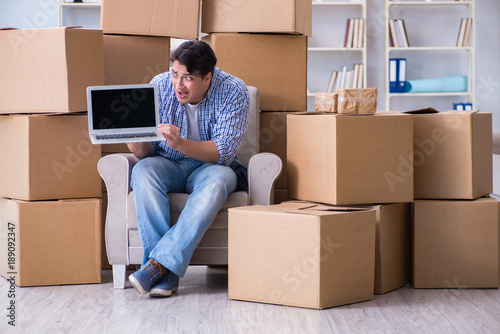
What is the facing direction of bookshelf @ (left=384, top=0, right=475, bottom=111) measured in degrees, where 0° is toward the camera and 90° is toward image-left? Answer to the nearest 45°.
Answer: approximately 0°

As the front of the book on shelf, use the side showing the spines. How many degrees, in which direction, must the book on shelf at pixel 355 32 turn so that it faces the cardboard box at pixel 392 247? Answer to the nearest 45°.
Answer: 0° — it already faces it

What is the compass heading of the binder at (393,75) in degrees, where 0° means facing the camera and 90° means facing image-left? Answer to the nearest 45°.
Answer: approximately 0°

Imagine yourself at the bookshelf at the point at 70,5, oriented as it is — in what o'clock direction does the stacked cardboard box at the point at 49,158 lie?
The stacked cardboard box is roughly at 12 o'clock from the bookshelf.

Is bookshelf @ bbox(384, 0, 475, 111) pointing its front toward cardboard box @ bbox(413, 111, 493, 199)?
yes

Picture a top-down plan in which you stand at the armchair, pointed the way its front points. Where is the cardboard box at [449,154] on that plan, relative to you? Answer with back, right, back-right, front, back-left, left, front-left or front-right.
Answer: left

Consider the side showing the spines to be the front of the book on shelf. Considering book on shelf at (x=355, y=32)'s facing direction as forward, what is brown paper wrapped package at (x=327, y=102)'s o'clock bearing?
The brown paper wrapped package is roughly at 12 o'clock from the book on shelf.
